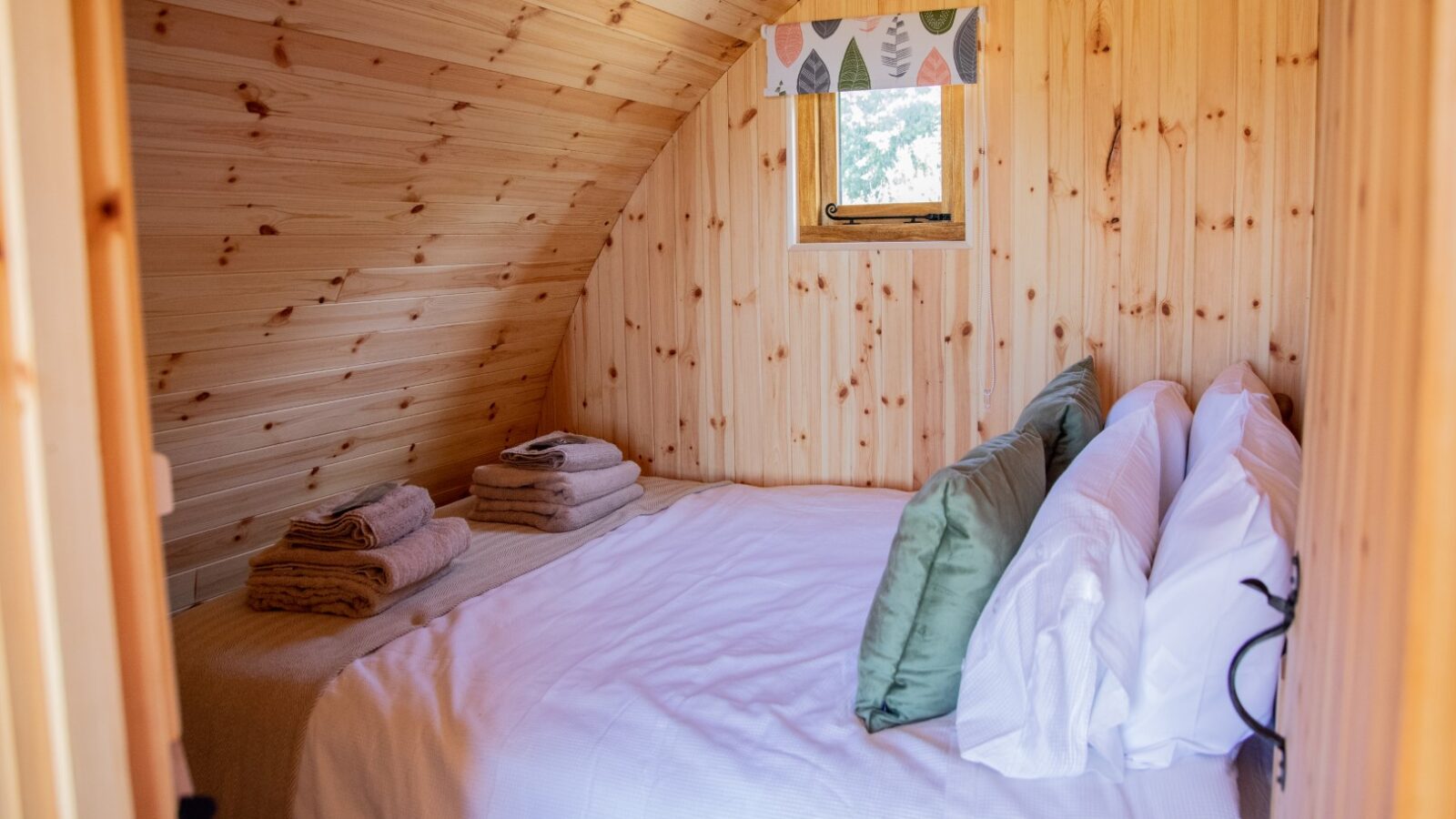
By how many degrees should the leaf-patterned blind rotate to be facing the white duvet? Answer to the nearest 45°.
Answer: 0° — it already faces it

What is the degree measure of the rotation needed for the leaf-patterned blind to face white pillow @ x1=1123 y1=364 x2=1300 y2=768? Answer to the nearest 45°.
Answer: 0° — it already faces it

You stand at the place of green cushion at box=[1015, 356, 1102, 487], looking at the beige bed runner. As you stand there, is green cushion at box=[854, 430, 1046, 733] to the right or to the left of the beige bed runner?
left

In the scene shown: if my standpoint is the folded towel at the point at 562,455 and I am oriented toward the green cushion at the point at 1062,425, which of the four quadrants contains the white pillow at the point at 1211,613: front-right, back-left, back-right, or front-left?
front-right

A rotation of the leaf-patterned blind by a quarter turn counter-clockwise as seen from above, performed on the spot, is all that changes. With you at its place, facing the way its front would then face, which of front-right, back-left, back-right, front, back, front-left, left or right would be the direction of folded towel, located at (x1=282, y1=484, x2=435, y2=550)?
back-right

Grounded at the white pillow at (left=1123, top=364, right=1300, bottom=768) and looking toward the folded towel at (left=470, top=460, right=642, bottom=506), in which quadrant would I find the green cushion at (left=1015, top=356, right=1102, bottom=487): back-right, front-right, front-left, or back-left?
front-right

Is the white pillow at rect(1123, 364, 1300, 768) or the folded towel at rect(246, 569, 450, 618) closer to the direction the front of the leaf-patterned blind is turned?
the white pillow

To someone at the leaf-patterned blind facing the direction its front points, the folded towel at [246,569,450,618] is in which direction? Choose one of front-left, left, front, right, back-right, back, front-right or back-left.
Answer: front-right

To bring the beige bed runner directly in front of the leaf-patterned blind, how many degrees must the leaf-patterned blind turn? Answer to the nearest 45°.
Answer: approximately 45° to its right

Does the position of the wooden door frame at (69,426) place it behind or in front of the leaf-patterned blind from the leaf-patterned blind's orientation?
in front

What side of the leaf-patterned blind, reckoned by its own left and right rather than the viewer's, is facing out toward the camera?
front

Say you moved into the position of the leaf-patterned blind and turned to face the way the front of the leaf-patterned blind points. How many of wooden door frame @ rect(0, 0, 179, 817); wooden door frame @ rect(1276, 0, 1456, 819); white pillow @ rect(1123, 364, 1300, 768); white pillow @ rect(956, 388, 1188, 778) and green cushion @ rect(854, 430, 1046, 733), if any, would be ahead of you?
5

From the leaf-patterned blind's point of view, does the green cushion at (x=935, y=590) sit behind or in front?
in front
